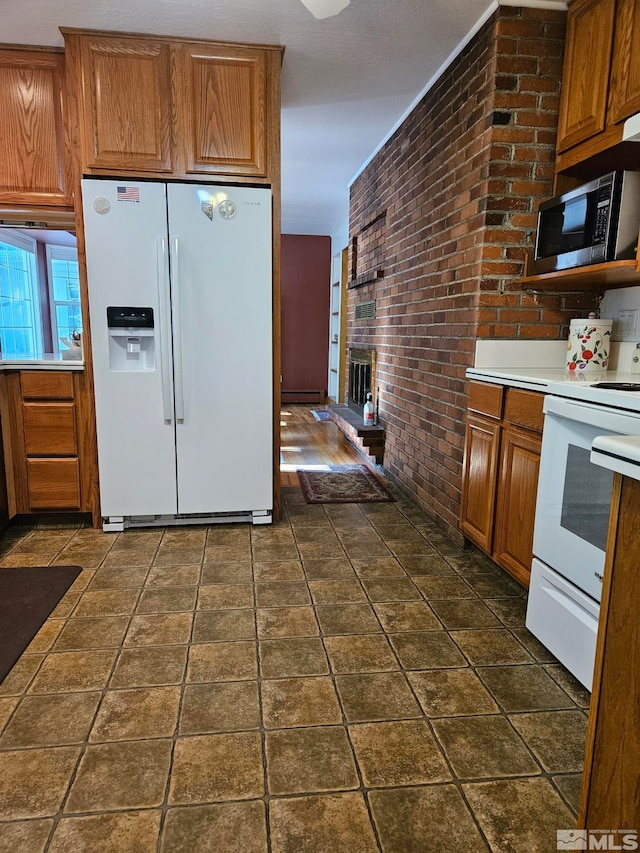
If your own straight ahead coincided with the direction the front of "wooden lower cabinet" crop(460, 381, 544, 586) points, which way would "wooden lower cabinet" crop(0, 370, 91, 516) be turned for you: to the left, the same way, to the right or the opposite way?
to the left

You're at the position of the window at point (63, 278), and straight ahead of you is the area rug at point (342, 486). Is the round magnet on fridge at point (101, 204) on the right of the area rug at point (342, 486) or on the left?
right

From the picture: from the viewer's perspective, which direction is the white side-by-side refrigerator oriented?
toward the camera

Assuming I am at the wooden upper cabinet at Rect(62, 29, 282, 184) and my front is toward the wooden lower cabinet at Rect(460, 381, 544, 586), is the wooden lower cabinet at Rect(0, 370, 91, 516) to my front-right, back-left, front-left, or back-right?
back-right

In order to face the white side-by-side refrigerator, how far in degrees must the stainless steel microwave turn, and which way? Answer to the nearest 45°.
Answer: approximately 45° to its right

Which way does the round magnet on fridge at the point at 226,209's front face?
toward the camera

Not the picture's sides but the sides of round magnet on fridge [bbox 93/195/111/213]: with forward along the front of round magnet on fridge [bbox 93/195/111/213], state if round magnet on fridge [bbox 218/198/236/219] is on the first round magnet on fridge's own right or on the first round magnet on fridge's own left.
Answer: on the first round magnet on fridge's own left

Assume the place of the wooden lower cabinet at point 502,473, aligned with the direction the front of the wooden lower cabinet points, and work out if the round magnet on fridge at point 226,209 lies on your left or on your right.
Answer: on your right

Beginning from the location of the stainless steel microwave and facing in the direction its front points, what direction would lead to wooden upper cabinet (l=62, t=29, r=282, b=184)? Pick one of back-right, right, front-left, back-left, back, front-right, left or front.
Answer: front-right

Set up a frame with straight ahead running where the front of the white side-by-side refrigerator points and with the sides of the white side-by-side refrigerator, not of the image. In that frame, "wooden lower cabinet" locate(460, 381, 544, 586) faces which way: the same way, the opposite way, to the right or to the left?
to the right

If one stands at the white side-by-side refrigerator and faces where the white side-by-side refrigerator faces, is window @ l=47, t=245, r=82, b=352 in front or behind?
behind

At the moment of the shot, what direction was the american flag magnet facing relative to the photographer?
facing the viewer

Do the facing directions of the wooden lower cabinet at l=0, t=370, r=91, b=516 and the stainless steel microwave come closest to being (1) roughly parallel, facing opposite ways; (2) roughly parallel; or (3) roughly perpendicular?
roughly perpendicular

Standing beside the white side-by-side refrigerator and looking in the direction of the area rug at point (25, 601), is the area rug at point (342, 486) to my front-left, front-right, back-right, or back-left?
back-left

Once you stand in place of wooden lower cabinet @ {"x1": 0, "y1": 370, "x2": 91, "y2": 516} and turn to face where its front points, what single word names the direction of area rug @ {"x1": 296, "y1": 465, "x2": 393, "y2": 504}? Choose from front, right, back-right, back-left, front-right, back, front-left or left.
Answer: left

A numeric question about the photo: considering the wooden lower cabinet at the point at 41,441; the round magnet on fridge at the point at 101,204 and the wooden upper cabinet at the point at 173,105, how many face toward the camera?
3

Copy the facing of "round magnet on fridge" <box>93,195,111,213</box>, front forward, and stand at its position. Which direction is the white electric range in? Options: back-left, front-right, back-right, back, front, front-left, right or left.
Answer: front-left
